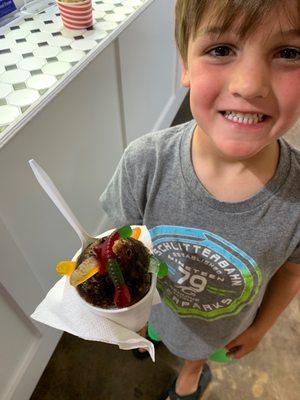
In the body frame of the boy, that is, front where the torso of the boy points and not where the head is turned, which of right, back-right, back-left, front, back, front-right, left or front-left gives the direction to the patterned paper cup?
back-right

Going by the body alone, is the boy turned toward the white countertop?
no

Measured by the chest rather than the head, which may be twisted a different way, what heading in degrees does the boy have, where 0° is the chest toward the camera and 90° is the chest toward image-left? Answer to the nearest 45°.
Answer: approximately 0°

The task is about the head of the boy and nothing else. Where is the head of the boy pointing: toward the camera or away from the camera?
toward the camera
